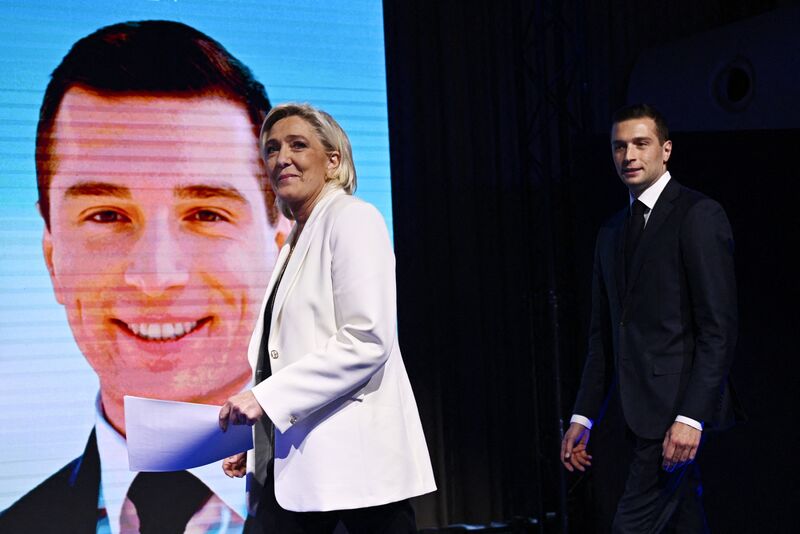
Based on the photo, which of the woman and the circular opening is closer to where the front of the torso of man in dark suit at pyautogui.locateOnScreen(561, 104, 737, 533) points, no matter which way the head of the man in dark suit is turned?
the woman

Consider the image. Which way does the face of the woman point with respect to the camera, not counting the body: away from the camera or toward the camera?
toward the camera

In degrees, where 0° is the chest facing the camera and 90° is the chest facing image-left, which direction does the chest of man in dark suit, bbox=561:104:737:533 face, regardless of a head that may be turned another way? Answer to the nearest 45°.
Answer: approximately 45°

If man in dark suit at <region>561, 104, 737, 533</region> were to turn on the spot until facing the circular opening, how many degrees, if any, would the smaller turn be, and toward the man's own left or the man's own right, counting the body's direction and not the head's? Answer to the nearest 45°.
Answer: approximately 135° to the man's own right

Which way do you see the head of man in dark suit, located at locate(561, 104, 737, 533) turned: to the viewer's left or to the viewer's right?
to the viewer's left

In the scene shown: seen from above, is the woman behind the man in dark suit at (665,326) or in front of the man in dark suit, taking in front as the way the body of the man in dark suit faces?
in front
